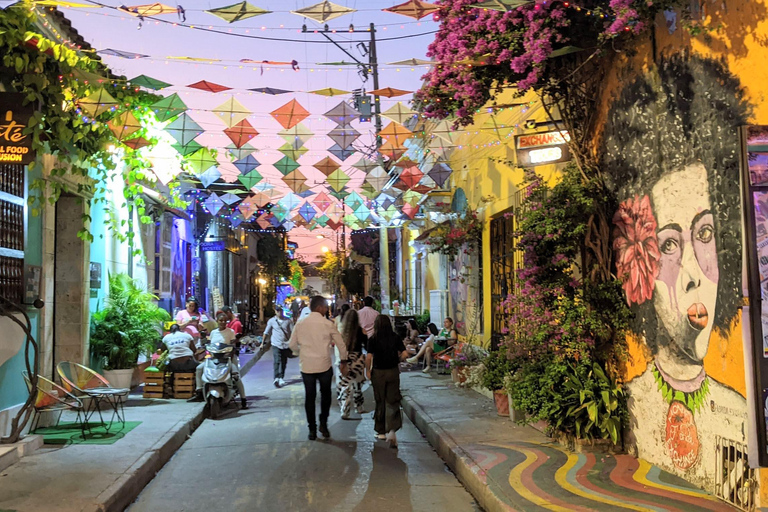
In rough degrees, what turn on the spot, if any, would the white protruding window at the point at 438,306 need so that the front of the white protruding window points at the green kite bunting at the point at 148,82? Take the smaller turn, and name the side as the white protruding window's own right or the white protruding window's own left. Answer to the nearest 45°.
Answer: approximately 45° to the white protruding window's own left

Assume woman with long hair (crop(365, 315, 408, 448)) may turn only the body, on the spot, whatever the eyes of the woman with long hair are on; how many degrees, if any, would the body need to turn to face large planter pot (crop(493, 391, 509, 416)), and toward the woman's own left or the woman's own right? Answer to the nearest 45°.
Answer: approximately 45° to the woman's own right

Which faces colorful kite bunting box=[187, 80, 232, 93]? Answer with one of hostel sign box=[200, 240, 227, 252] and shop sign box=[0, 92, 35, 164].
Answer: hostel sign box=[200, 240, 227, 252]

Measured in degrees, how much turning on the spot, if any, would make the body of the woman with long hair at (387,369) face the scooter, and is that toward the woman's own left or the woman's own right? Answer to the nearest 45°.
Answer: approximately 45° to the woman's own left

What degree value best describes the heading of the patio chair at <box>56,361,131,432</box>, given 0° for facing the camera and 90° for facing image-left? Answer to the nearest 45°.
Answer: approximately 315°

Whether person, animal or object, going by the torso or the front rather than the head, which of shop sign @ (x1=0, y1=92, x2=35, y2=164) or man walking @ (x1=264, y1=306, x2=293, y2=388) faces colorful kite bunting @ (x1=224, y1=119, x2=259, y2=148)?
the man walking

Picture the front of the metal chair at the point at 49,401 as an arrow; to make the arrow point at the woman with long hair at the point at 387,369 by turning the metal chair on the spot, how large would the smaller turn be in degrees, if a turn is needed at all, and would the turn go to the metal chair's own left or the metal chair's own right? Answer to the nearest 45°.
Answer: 0° — it already faces them

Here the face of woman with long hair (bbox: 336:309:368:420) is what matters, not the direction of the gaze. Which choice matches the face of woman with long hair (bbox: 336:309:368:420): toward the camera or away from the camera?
away from the camera

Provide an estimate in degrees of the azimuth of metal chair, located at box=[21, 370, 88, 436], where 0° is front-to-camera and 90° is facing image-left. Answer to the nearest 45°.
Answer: approximately 270°

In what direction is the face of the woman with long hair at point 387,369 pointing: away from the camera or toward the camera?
away from the camera

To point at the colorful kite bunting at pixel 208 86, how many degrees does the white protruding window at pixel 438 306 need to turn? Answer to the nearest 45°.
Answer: approximately 45° to its left

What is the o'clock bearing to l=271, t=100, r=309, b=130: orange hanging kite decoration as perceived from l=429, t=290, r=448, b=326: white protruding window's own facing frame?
The orange hanging kite decoration is roughly at 11 o'clock from the white protruding window.
